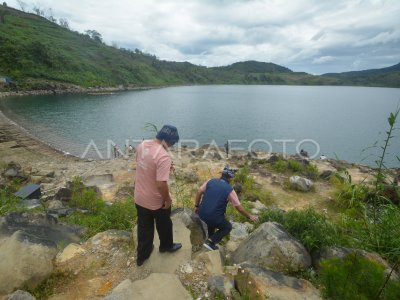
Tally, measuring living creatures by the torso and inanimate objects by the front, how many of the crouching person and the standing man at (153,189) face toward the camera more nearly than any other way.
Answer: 0

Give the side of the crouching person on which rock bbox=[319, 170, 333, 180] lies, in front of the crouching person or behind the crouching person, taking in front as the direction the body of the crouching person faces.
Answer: in front

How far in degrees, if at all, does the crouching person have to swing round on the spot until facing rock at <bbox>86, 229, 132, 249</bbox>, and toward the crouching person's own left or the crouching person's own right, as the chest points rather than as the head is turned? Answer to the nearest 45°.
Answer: approximately 135° to the crouching person's own left

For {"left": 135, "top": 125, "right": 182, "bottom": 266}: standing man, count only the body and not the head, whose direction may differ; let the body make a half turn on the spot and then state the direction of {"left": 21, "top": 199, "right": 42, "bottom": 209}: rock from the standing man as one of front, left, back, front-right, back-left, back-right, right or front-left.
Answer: right

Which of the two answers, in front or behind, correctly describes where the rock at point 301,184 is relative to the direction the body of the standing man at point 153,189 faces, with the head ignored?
in front

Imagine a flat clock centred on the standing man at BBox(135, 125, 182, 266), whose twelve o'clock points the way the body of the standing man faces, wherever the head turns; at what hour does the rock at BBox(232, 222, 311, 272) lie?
The rock is roughly at 2 o'clock from the standing man.

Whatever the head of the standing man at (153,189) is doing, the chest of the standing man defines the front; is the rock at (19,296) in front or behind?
behind

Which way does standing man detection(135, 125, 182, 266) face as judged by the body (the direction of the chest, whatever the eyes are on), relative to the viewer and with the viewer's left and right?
facing away from the viewer and to the right of the viewer

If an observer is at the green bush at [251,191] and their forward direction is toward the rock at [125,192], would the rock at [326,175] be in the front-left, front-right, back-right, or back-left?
back-right

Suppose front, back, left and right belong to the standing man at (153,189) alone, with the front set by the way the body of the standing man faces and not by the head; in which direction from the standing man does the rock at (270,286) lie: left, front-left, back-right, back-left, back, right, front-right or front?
right

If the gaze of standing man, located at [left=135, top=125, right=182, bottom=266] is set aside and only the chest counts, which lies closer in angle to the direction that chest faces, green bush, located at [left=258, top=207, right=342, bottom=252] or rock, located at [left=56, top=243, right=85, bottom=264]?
the green bush

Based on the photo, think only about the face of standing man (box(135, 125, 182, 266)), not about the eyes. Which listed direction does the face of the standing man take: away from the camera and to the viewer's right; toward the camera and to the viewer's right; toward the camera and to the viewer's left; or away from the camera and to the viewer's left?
away from the camera and to the viewer's right

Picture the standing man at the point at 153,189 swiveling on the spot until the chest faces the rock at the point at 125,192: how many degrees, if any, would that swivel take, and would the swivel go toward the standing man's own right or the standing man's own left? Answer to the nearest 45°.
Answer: approximately 45° to the standing man's own left

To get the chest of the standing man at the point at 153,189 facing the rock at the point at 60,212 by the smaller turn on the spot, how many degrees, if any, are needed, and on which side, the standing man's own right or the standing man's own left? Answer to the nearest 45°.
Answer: approximately 90° to the standing man's own left

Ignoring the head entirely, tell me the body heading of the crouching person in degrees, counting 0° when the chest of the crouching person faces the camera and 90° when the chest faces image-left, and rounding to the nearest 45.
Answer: approximately 225°

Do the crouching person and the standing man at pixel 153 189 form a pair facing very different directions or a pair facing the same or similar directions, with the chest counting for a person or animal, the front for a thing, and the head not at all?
same or similar directions
